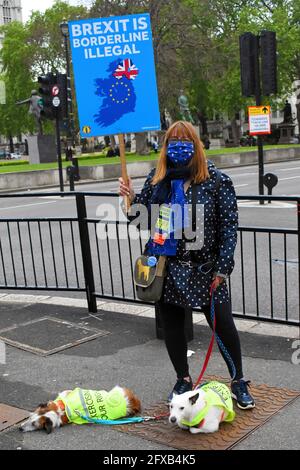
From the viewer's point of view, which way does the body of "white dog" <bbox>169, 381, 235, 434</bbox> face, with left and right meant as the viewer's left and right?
facing the viewer and to the left of the viewer

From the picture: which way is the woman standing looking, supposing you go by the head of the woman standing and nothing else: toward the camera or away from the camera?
toward the camera

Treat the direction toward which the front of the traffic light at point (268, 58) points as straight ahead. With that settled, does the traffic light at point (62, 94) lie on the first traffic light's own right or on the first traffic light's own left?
on the first traffic light's own left

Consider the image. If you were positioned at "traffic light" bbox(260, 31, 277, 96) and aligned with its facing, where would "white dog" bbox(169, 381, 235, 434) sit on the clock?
The white dog is roughly at 6 o'clock from the traffic light.

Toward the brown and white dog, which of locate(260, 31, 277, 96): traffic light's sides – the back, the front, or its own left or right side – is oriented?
back

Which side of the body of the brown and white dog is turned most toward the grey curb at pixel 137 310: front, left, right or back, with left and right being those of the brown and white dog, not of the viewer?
right

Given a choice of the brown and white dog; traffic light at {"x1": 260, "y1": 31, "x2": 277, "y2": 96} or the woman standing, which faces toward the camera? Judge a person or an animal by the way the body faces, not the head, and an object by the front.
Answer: the woman standing

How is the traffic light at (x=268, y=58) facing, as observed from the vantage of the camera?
facing away from the viewer

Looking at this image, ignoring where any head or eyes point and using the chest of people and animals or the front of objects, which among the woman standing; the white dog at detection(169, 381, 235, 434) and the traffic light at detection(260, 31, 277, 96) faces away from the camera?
the traffic light

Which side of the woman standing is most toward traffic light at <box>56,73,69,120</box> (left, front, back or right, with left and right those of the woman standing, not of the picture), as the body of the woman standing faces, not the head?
back

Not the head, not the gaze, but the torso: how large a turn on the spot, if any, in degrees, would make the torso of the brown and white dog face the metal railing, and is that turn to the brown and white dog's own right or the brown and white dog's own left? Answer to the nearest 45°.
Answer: approximately 90° to the brown and white dog's own right

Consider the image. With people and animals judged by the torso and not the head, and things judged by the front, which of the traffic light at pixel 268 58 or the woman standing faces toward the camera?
the woman standing

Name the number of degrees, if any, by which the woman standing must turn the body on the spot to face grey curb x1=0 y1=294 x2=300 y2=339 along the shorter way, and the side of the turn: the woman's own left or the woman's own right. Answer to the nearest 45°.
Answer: approximately 180°

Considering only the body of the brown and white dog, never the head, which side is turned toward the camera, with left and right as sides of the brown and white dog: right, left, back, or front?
left

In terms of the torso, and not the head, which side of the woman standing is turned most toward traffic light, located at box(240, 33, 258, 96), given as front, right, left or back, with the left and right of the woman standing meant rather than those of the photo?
back

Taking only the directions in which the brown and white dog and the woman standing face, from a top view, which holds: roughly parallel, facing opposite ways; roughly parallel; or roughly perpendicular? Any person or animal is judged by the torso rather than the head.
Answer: roughly perpendicular

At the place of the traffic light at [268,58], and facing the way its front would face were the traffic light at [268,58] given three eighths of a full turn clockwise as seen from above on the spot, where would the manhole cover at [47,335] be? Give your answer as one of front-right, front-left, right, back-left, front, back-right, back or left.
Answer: front-right
